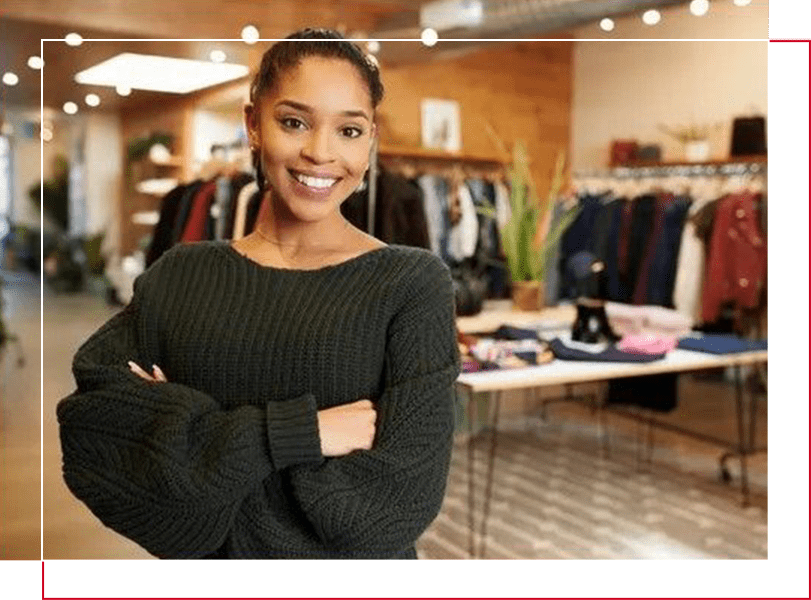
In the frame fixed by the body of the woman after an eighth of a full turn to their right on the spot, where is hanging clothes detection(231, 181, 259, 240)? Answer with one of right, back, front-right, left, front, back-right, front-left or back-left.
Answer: back-right

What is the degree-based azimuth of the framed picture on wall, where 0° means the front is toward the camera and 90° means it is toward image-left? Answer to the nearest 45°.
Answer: approximately 0°

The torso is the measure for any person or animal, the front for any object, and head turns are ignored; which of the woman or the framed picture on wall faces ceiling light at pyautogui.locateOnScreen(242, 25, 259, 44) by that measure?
the framed picture on wall

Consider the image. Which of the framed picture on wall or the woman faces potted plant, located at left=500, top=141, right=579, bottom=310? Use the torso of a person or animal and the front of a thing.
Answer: the framed picture on wall

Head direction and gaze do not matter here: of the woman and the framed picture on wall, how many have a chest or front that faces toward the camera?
2

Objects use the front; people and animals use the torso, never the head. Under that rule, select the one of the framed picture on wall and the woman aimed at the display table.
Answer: the framed picture on wall

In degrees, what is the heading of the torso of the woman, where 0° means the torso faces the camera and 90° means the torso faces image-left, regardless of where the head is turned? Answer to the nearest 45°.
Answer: approximately 0°

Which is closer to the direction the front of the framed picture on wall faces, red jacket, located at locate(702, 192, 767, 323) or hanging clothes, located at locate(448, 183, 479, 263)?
the hanging clothes
